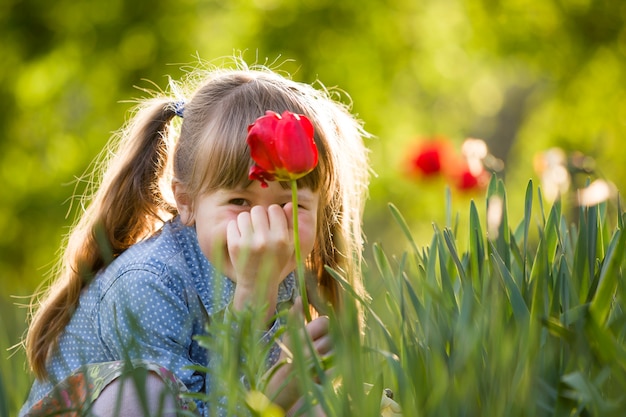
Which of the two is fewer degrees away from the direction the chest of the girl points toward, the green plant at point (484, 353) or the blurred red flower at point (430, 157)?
the green plant

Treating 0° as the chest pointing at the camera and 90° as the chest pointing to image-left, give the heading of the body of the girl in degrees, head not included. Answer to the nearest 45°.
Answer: approximately 315°

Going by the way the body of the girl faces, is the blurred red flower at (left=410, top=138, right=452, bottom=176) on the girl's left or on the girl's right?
on the girl's left

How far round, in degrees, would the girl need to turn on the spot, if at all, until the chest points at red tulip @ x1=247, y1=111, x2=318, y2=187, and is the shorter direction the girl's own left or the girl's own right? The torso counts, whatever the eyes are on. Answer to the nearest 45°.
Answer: approximately 45° to the girl's own right

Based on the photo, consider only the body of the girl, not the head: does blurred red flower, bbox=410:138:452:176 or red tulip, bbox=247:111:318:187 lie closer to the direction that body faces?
the red tulip
